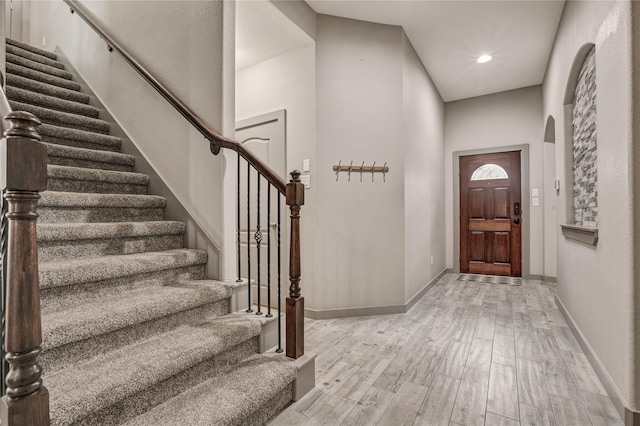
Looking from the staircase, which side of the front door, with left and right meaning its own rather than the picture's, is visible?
front

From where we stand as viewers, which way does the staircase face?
facing the viewer and to the right of the viewer

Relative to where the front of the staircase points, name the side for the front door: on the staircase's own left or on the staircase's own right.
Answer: on the staircase's own left

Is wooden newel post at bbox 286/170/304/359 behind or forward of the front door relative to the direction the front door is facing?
forward

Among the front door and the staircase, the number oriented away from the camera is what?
0
